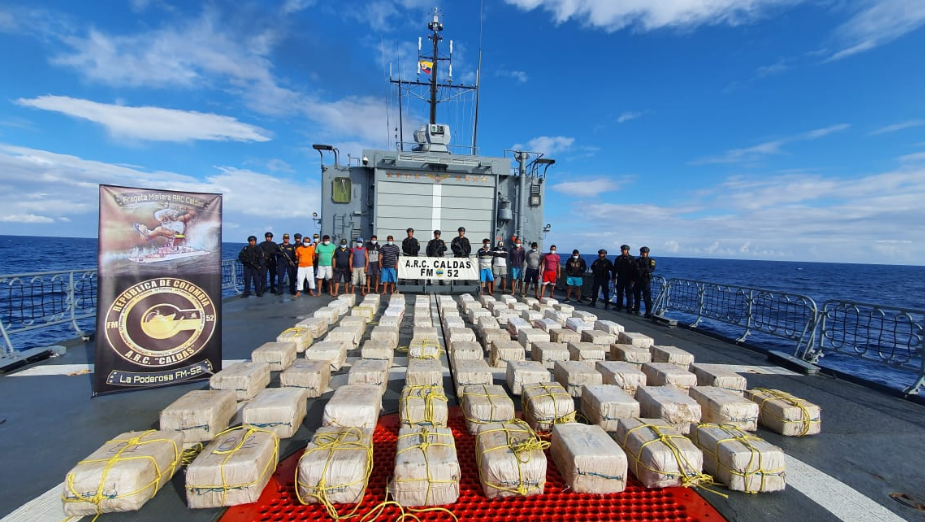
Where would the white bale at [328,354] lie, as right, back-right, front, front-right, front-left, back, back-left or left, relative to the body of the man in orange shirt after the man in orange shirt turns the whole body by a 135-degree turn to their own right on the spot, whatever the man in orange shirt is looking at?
back-left

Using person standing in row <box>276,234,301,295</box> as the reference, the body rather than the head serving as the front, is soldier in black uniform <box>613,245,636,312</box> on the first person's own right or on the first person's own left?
on the first person's own left

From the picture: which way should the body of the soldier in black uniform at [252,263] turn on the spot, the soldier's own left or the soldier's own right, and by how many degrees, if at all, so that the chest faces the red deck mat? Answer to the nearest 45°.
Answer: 0° — they already face it

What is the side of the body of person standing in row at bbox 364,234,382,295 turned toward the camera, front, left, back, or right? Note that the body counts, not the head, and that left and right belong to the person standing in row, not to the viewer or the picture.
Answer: front

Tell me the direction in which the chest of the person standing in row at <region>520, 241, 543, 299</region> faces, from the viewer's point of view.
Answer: toward the camera

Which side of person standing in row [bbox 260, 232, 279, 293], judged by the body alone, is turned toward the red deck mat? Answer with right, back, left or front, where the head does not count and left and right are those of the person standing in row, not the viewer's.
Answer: front

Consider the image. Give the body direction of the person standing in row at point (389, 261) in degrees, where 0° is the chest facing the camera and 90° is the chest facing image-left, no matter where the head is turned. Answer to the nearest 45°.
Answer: approximately 0°

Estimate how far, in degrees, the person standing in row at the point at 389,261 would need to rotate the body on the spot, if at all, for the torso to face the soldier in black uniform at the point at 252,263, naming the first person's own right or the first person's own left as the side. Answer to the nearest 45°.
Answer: approximately 90° to the first person's own right

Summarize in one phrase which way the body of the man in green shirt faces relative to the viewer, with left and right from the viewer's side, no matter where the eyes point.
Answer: facing the viewer

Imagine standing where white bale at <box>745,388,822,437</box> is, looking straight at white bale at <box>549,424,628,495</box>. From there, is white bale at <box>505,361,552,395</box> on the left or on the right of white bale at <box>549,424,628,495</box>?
right

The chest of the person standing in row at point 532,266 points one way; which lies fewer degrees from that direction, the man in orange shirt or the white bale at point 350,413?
the white bale

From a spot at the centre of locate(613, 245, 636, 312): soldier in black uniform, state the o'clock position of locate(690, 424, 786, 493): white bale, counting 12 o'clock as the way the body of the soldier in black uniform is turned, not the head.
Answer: The white bale is roughly at 12 o'clock from the soldier in black uniform.

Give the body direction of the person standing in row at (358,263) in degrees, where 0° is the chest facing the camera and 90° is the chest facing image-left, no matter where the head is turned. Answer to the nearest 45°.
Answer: approximately 0°

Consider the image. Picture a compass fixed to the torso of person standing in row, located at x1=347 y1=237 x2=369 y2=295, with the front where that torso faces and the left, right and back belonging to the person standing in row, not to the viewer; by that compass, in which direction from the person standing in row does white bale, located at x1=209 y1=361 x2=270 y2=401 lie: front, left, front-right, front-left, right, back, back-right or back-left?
front
